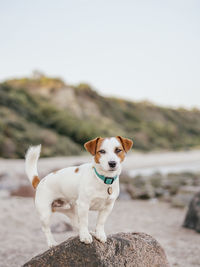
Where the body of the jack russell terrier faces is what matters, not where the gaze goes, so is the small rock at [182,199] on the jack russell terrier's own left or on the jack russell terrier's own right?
on the jack russell terrier's own left

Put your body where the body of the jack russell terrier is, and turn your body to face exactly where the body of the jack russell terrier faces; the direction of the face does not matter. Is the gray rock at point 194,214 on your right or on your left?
on your left

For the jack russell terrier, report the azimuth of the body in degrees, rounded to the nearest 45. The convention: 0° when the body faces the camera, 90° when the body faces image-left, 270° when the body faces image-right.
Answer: approximately 315°
